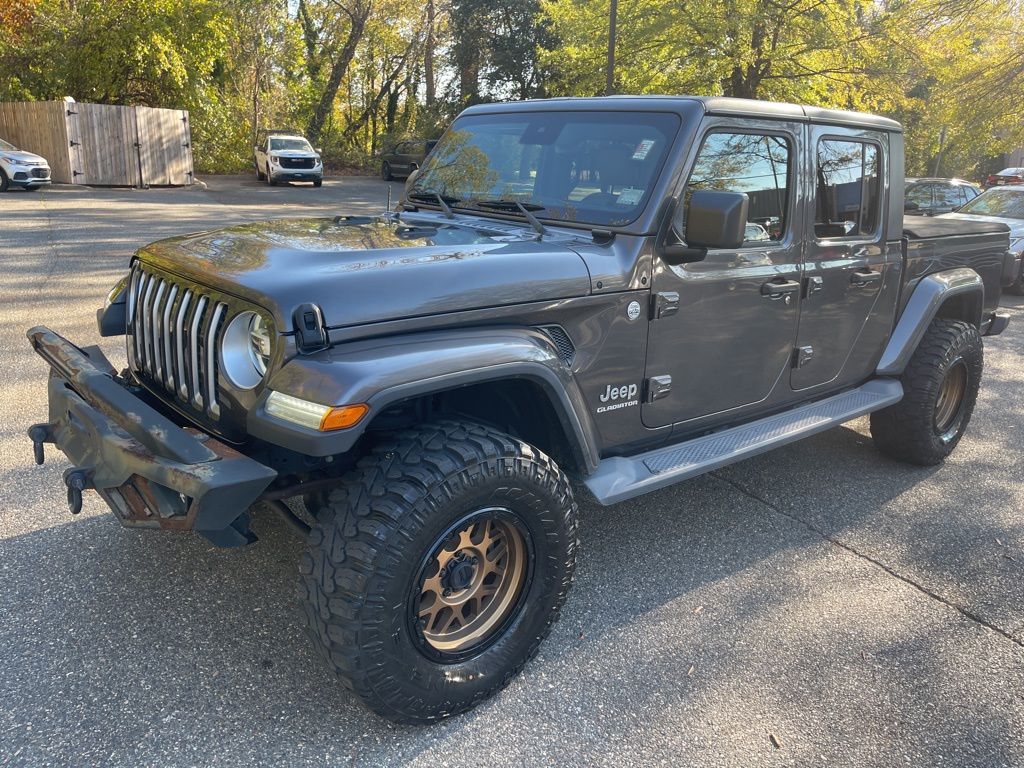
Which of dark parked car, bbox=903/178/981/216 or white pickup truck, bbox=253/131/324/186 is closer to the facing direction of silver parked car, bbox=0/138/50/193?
the dark parked car

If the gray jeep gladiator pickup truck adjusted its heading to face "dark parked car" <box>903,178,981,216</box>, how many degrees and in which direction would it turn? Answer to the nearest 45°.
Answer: approximately 180°

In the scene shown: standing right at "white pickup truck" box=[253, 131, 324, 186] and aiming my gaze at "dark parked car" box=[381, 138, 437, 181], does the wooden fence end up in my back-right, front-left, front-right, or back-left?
back-left

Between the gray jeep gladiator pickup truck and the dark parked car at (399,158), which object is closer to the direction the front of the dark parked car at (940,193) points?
the gray jeep gladiator pickup truck

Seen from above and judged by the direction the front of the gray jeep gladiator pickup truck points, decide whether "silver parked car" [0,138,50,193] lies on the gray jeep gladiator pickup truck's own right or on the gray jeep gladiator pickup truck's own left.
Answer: on the gray jeep gladiator pickup truck's own right

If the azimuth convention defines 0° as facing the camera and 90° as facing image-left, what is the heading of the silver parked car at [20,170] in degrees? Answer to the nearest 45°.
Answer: approximately 315°

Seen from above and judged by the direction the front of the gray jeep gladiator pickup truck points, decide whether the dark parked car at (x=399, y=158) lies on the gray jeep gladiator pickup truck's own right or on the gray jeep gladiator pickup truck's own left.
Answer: on the gray jeep gladiator pickup truck's own right

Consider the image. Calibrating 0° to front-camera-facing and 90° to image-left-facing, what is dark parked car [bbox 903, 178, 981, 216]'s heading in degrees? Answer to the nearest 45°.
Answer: approximately 90°
